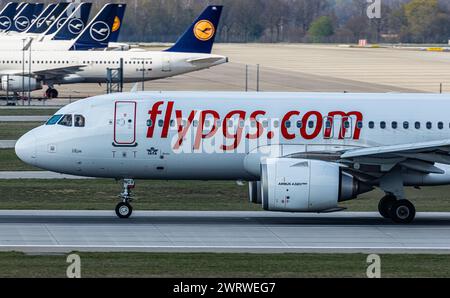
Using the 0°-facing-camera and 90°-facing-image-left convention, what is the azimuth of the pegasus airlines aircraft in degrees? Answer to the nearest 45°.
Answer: approximately 90°
